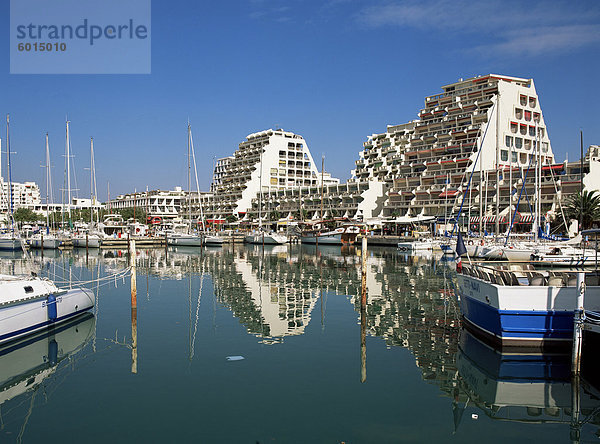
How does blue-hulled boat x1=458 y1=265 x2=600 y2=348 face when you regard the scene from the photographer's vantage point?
facing away from the viewer and to the right of the viewer

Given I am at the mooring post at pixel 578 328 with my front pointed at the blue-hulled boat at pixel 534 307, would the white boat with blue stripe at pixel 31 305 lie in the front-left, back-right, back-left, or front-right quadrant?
front-left

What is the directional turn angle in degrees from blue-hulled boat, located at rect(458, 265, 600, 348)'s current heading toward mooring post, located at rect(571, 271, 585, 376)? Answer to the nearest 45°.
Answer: approximately 90° to its right

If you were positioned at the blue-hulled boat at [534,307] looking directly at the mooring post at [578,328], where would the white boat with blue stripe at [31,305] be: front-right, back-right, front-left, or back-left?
back-right

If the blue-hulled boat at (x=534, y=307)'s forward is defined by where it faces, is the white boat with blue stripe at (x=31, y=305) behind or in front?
behind

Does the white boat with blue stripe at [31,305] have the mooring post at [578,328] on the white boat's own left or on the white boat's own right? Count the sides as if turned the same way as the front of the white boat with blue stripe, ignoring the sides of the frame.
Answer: on the white boat's own right

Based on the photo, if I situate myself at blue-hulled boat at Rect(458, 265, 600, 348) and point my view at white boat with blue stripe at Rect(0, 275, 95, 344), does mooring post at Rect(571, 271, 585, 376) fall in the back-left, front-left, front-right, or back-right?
back-left

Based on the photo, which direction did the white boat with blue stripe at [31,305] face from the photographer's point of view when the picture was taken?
facing away from the viewer and to the right of the viewer
